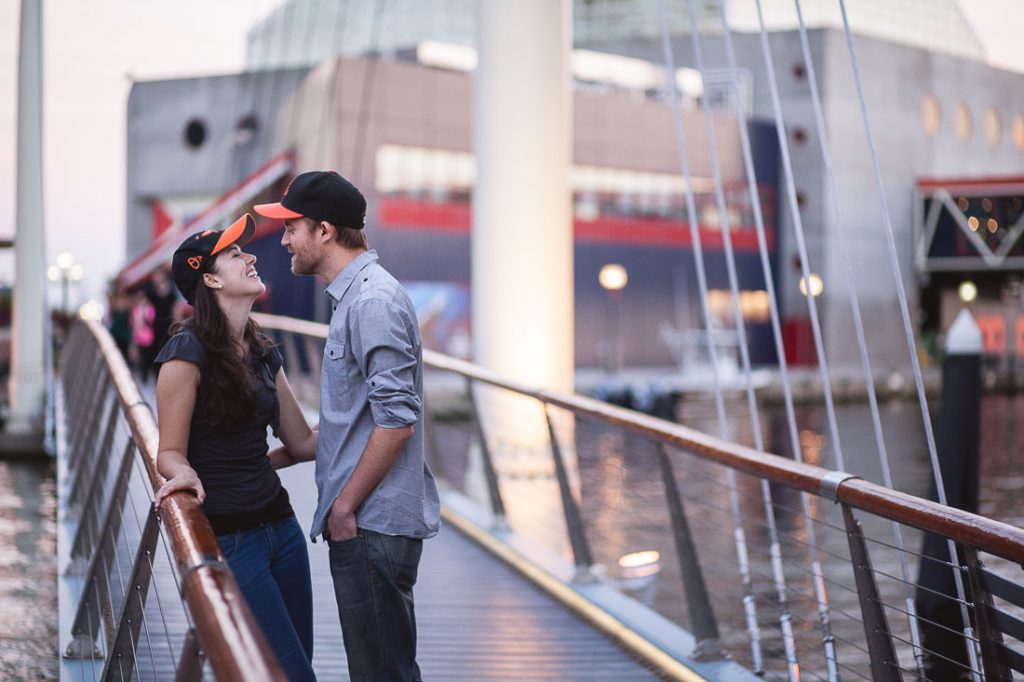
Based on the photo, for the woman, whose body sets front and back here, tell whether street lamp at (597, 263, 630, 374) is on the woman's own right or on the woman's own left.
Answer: on the woman's own left

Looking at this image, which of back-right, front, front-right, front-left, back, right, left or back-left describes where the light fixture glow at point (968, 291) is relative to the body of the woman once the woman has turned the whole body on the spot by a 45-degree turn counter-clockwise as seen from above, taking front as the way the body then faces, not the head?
front-left

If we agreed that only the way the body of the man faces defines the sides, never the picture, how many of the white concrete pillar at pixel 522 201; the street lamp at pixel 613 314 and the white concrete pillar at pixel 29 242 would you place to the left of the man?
0

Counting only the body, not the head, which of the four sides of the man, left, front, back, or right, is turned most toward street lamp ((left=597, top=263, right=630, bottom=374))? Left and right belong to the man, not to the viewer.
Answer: right

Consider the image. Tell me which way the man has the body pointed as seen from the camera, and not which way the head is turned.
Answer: to the viewer's left

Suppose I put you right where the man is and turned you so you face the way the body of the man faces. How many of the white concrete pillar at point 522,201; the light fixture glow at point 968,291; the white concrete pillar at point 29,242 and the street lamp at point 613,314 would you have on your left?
0

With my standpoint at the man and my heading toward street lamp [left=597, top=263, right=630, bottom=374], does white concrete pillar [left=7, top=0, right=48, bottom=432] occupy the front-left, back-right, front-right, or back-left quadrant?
front-left

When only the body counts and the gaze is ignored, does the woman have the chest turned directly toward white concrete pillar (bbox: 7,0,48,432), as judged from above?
no

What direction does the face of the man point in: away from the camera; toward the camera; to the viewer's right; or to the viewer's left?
to the viewer's left

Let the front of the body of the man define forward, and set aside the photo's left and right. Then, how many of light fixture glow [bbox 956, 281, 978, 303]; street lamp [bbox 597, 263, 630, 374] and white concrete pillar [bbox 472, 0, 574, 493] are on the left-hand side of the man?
0

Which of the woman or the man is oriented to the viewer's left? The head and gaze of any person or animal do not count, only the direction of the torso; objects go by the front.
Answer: the man

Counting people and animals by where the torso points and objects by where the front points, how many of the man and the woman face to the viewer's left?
1

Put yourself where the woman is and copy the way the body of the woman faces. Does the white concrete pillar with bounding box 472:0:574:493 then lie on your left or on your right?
on your left

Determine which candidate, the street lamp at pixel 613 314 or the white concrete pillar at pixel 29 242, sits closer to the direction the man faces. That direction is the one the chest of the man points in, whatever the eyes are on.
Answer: the white concrete pillar

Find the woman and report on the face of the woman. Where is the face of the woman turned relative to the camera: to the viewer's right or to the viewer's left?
to the viewer's right
